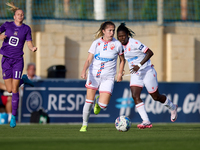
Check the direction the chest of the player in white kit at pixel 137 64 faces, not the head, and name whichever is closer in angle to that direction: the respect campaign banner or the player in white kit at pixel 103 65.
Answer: the player in white kit

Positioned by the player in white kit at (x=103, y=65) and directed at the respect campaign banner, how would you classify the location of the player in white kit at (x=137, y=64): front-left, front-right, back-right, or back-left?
front-right

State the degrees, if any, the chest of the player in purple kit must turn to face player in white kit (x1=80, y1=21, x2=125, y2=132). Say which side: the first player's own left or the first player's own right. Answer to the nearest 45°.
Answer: approximately 45° to the first player's own left

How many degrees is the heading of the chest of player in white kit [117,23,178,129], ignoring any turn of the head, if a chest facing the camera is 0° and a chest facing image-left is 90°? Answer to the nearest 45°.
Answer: approximately 45°

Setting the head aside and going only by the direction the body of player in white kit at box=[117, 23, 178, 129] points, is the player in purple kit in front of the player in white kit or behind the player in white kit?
in front

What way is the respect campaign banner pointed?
toward the camera

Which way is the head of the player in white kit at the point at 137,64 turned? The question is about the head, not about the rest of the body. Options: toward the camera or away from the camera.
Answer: toward the camera

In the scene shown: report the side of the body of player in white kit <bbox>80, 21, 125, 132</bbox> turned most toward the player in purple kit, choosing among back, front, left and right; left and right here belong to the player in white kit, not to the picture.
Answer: right

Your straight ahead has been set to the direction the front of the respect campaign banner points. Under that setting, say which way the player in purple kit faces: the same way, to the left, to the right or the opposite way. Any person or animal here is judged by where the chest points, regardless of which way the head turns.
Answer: the same way

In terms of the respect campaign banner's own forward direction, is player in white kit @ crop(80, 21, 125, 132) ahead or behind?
ahead

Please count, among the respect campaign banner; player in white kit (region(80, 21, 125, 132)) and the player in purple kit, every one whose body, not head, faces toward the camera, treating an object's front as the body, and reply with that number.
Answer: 3

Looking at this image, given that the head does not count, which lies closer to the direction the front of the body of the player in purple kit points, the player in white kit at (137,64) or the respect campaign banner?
the player in white kit

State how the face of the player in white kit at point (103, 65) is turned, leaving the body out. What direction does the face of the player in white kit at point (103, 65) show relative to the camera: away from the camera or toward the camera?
toward the camera

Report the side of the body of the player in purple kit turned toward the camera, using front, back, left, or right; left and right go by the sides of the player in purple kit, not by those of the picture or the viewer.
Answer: front
